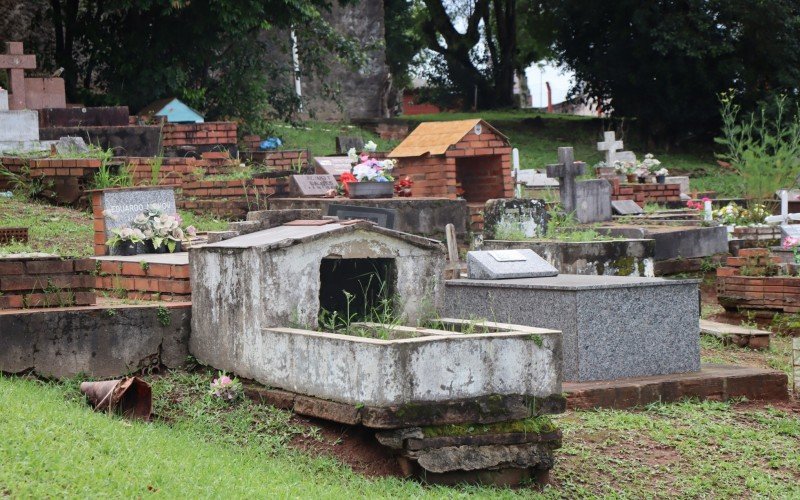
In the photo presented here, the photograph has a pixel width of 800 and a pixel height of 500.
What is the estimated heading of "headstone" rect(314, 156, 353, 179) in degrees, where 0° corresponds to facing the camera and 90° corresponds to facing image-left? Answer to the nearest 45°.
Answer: approximately 0°

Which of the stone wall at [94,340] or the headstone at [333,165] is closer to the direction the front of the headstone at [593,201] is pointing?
the stone wall

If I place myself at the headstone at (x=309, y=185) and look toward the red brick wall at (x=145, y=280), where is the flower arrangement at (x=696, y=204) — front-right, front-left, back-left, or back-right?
back-left

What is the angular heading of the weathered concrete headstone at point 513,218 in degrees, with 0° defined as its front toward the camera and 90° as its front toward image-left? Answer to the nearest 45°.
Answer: approximately 0°

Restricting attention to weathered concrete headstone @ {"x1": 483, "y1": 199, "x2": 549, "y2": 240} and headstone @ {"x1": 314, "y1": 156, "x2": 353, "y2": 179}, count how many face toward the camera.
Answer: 2

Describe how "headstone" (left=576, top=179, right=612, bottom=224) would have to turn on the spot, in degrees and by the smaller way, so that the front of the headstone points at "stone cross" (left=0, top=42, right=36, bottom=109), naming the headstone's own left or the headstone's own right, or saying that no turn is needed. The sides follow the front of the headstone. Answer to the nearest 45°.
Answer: approximately 90° to the headstone's own right

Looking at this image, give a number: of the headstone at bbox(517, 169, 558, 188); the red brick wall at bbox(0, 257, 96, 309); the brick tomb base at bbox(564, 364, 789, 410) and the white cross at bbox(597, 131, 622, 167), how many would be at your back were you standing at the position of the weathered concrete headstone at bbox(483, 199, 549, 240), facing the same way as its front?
2
